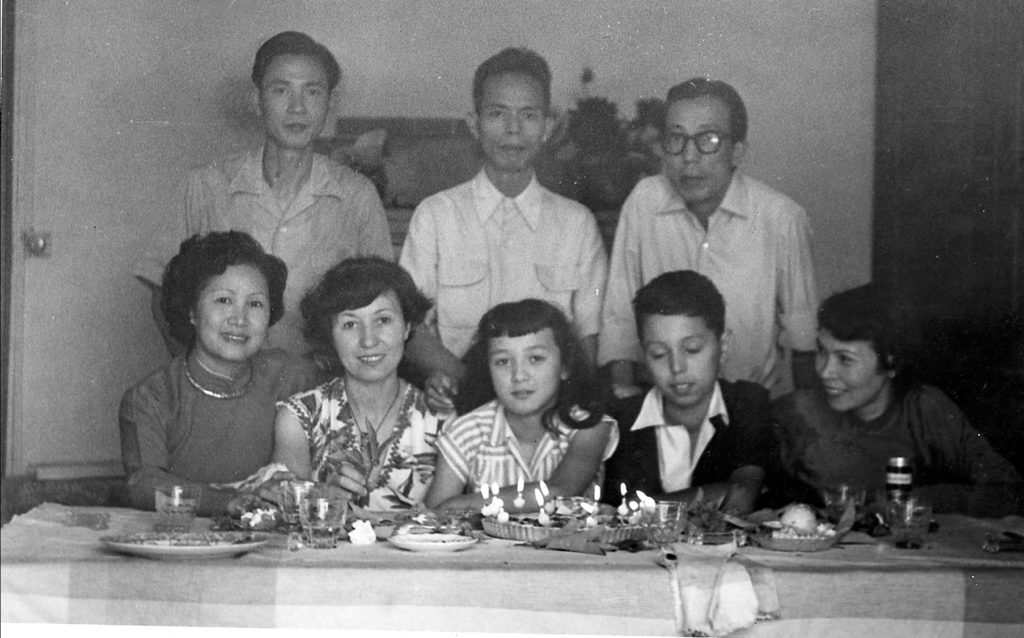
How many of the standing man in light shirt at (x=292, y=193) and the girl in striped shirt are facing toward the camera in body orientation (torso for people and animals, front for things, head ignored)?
2

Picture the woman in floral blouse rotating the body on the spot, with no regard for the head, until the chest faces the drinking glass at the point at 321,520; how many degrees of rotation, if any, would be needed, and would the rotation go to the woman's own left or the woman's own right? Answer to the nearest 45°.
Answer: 0° — they already face it

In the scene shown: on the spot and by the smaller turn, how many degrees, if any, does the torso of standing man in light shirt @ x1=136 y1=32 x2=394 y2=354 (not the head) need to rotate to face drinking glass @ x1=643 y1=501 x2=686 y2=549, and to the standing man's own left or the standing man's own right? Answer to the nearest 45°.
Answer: approximately 45° to the standing man's own left

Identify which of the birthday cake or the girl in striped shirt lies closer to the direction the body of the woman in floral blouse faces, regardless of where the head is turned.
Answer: the birthday cake

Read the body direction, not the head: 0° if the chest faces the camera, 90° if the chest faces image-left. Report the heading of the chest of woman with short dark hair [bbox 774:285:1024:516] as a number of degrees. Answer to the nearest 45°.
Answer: approximately 45°

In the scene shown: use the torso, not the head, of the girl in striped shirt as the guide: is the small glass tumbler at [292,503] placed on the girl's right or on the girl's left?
on the girl's right

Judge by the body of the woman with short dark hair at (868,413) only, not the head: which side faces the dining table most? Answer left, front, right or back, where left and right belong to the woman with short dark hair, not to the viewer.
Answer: front

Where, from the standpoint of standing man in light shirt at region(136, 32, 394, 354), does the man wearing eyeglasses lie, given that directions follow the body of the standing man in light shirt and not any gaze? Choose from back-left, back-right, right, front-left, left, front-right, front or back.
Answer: left
